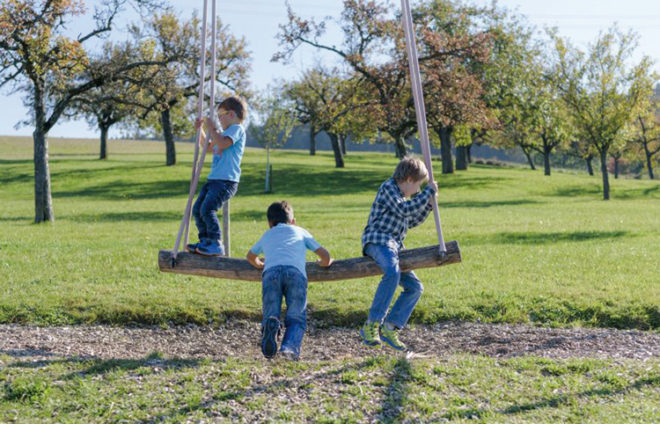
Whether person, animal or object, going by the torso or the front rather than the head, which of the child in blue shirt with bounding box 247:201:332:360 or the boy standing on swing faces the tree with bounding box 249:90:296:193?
the child in blue shirt

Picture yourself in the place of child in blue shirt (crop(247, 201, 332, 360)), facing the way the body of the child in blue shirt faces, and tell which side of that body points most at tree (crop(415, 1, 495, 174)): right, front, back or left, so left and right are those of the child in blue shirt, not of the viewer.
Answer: front

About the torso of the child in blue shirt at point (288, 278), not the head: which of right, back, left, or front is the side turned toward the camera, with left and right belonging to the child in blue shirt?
back
